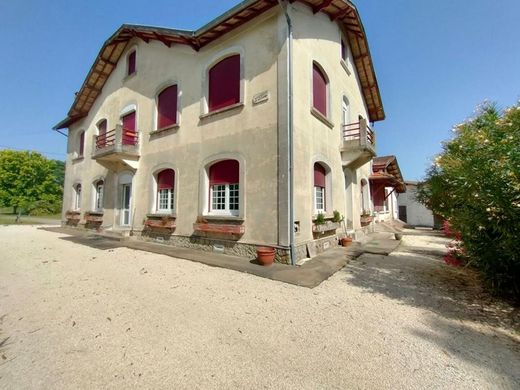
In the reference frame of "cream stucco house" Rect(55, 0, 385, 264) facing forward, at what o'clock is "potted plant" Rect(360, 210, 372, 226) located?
The potted plant is roughly at 7 o'clock from the cream stucco house.

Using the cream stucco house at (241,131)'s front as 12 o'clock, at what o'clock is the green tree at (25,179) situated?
The green tree is roughly at 3 o'clock from the cream stucco house.

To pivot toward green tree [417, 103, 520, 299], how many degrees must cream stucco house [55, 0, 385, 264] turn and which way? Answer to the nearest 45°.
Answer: approximately 90° to its left

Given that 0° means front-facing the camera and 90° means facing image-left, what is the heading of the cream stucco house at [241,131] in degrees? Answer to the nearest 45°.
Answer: approximately 45°
